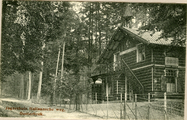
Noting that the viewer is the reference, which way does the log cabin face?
facing the viewer and to the left of the viewer
